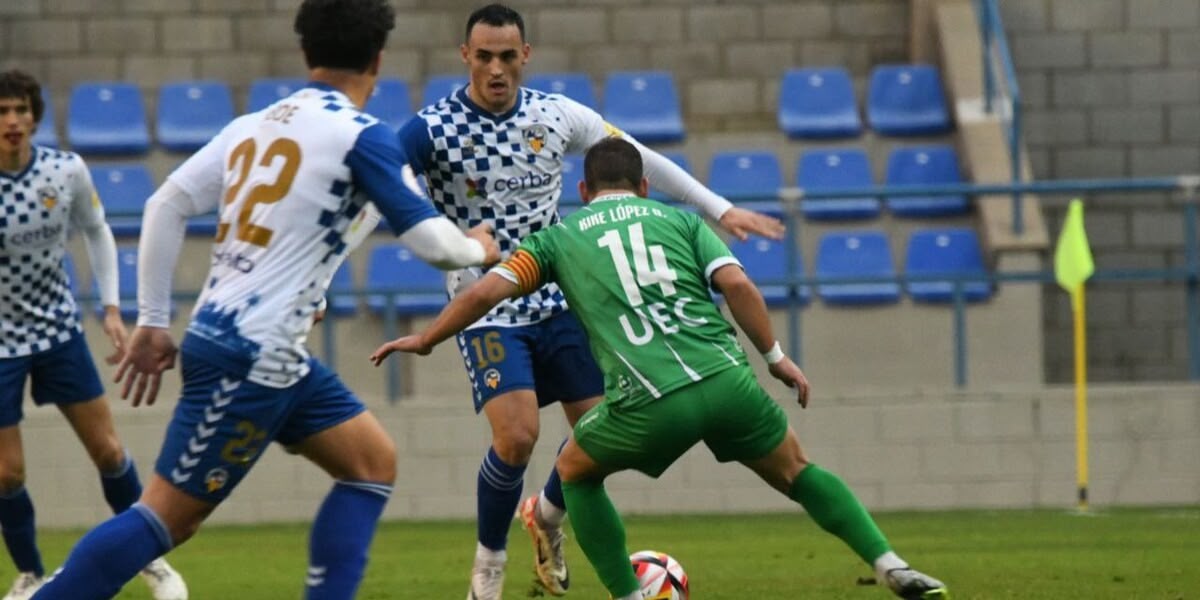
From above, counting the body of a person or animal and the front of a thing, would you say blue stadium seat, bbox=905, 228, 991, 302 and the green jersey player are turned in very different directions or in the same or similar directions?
very different directions

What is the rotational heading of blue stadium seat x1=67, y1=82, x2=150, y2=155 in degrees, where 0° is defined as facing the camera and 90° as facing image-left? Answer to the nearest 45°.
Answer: approximately 0°

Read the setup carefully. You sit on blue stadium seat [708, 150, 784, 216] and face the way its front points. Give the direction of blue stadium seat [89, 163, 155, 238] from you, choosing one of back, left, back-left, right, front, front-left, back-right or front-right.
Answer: right

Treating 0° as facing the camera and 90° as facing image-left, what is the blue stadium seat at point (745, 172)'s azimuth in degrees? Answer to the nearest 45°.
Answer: approximately 0°

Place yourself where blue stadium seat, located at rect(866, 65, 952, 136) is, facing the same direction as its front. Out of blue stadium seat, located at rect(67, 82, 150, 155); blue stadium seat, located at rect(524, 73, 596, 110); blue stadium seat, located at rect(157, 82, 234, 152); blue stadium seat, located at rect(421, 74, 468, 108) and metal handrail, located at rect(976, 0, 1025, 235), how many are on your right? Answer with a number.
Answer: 4

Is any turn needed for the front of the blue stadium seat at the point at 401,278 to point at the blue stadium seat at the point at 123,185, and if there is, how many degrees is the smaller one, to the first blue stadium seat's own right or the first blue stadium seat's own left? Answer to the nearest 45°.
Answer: approximately 135° to the first blue stadium seat's own right

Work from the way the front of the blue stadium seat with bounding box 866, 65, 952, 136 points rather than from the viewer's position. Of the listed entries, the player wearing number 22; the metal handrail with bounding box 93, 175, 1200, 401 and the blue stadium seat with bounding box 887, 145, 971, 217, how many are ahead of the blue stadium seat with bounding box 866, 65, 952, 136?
3

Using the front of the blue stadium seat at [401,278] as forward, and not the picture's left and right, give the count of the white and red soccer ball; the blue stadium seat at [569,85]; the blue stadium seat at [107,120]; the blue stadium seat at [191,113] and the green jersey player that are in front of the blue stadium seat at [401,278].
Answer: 2

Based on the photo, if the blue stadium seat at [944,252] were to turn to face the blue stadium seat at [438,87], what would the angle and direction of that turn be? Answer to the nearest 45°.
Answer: approximately 90° to its right

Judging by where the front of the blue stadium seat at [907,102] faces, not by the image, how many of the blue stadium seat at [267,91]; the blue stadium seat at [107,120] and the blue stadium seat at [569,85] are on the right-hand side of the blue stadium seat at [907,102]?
3
